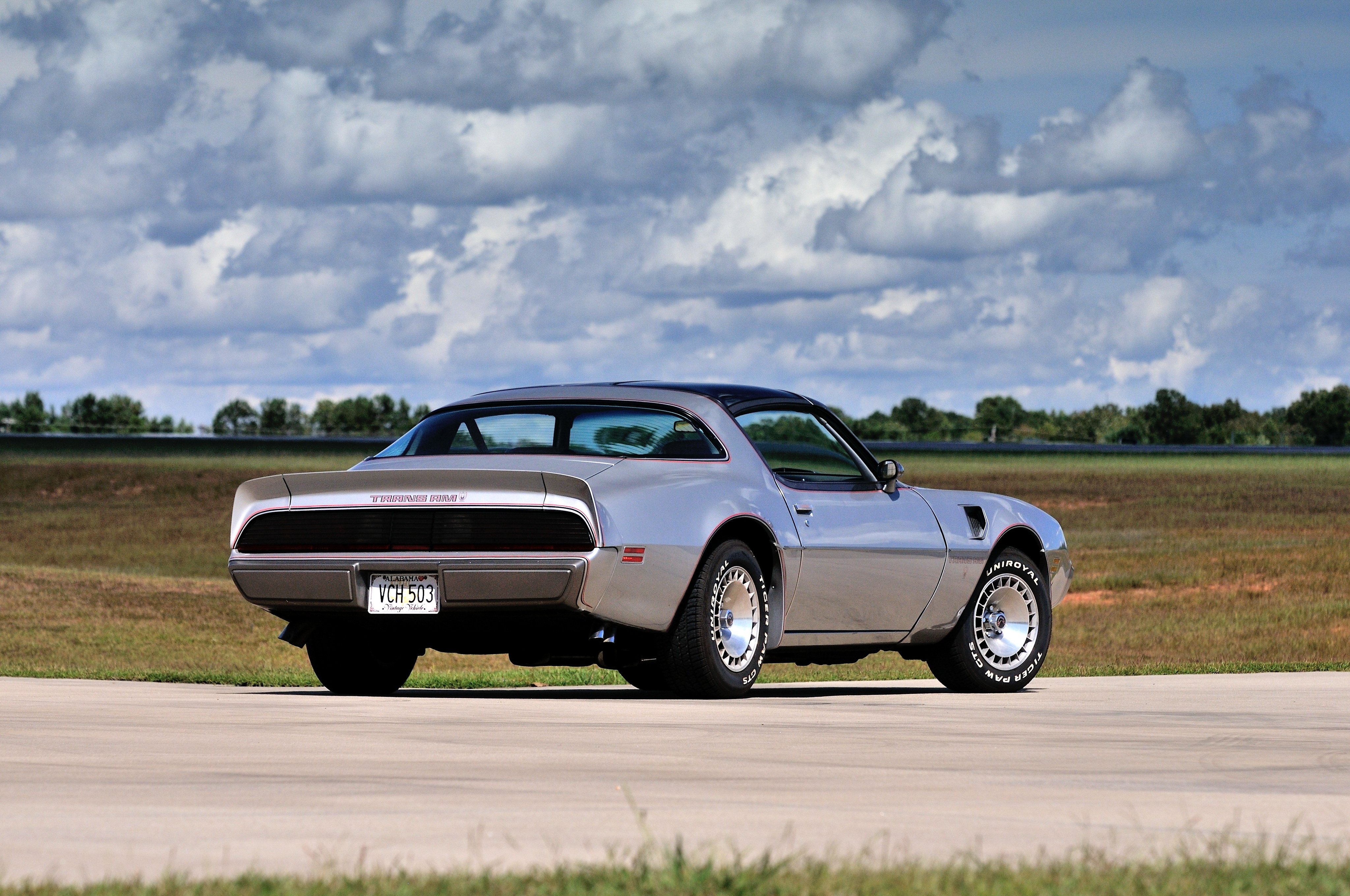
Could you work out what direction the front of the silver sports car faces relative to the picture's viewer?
facing away from the viewer and to the right of the viewer
